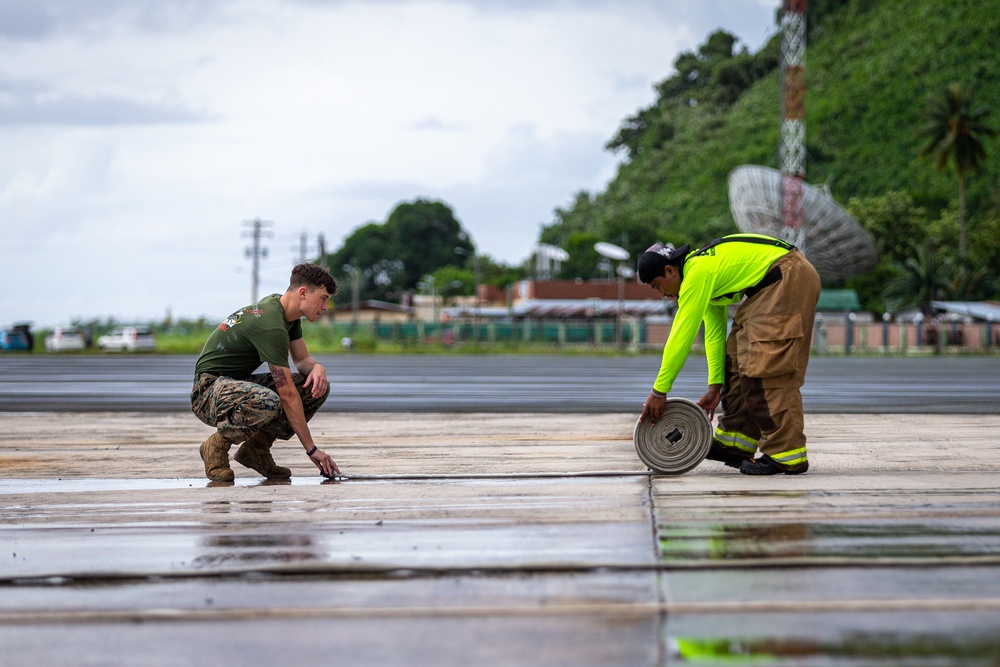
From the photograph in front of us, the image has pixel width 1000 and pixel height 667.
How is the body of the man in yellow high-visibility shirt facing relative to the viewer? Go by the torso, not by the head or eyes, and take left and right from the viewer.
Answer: facing to the left of the viewer

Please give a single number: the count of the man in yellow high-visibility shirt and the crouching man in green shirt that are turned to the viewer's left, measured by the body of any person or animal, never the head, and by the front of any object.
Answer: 1

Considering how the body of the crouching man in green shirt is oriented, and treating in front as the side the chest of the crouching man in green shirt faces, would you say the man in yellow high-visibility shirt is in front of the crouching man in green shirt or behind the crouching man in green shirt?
in front

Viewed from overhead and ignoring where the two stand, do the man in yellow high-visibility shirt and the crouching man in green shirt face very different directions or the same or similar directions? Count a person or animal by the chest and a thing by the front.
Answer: very different directions

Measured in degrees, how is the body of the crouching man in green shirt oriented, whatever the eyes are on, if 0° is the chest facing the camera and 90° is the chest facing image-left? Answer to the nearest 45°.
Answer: approximately 270°

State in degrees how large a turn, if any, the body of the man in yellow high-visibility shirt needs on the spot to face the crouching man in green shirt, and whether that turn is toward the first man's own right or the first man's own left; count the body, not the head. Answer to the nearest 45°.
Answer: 0° — they already face them

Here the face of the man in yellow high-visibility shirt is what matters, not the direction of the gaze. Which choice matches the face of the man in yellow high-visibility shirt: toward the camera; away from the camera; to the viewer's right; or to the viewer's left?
to the viewer's left

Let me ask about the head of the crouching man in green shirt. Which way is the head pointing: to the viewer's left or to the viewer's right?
to the viewer's right
